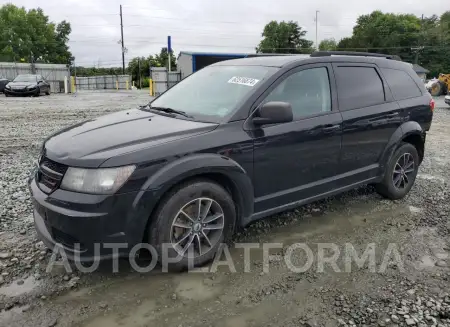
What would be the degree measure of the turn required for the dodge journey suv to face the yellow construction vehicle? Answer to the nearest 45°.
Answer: approximately 180°

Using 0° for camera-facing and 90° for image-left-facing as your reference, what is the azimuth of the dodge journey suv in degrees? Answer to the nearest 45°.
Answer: approximately 45°
